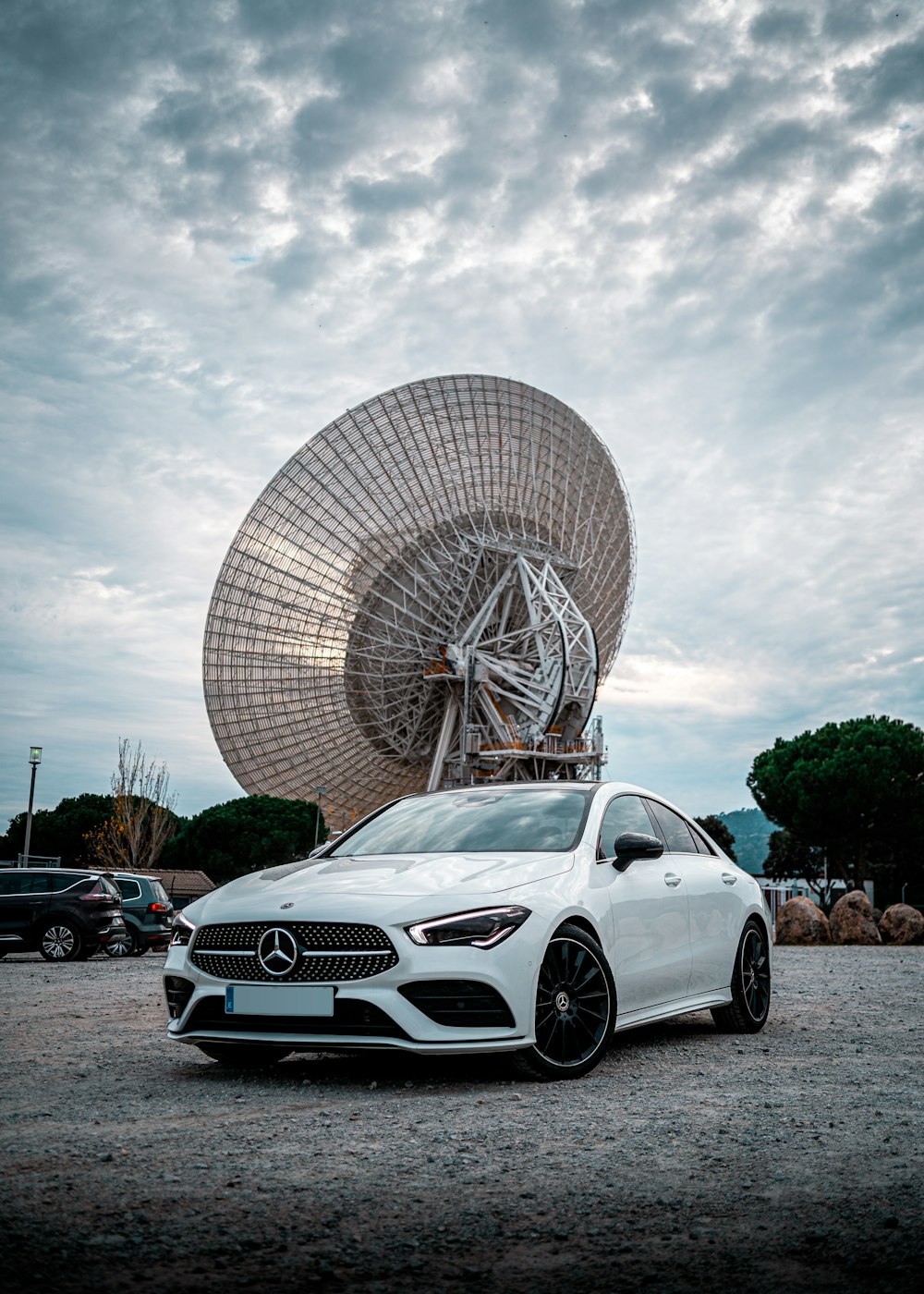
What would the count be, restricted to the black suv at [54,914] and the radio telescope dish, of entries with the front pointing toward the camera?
0

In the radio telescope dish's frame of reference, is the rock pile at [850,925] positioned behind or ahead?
behind

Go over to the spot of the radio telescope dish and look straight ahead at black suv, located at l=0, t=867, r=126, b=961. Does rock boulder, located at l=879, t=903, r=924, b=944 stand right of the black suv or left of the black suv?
left

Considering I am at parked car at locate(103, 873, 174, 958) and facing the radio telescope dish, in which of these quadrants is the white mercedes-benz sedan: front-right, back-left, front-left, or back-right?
back-right

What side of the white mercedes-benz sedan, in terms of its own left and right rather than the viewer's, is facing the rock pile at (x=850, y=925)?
back

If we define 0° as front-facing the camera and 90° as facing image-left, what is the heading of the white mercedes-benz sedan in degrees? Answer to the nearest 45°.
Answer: approximately 45°

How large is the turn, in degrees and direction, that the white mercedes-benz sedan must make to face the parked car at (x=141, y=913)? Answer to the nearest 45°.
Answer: approximately 135° to its right

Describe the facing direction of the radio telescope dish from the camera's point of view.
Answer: facing away from the viewer and to the left of the viewer

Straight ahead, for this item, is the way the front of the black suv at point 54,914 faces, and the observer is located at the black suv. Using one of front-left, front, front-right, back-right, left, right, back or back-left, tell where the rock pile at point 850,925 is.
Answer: back

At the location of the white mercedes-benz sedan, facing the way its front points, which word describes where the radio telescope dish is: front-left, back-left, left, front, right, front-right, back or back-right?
back-right
